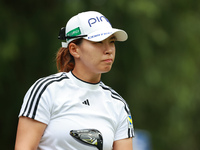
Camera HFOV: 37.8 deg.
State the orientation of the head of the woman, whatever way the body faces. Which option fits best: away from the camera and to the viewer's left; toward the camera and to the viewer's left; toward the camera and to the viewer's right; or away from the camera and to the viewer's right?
toward the camera and to the viewer's right

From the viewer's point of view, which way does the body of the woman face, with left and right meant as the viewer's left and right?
facing the viewer and to the right of the viewer
